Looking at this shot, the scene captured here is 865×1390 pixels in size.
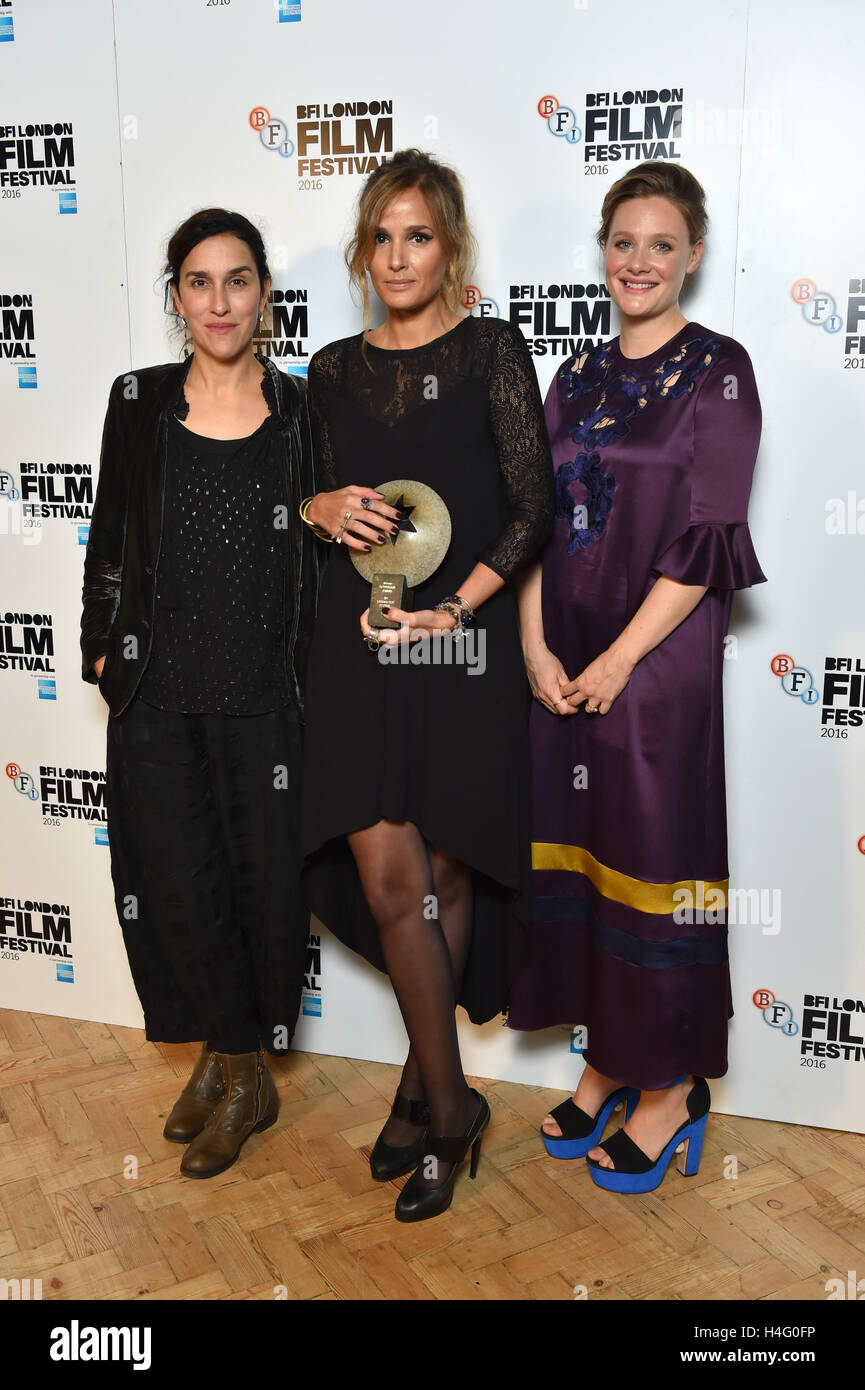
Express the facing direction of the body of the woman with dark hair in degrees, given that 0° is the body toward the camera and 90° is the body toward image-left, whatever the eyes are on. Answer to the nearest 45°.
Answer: approximately 0°

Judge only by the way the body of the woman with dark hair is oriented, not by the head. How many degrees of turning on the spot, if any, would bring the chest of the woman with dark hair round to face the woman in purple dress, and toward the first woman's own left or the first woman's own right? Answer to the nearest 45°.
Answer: approximately 90° to the first woman's own left

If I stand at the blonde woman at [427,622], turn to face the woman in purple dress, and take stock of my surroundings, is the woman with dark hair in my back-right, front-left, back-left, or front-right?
back-left
